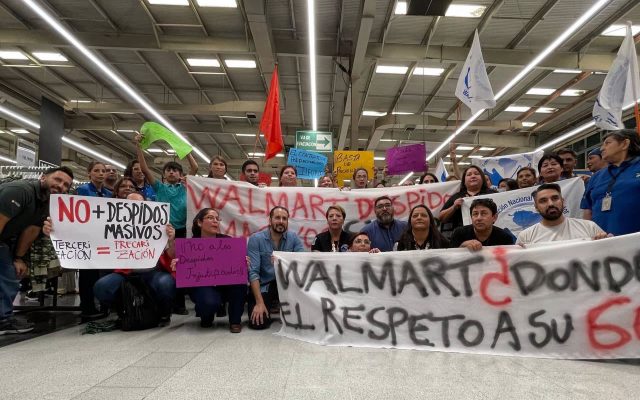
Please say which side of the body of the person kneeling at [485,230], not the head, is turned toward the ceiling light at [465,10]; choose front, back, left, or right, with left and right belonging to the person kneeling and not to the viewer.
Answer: back

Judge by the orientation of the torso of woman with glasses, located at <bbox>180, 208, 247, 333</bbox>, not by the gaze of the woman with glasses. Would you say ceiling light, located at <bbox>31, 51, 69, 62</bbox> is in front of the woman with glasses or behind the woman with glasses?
behind

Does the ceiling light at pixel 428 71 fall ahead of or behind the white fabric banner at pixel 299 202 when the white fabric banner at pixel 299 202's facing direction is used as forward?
behind

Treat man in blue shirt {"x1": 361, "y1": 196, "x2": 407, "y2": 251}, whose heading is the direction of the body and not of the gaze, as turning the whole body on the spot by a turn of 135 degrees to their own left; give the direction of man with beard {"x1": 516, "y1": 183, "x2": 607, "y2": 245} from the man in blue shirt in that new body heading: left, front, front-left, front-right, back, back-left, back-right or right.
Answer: right

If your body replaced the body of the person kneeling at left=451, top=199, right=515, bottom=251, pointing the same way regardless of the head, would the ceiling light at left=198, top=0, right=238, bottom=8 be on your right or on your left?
on your right

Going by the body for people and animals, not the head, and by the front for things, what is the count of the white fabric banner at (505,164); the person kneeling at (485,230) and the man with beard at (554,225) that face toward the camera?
3

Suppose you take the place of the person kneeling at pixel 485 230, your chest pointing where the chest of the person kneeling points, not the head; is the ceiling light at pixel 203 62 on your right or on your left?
on your right
